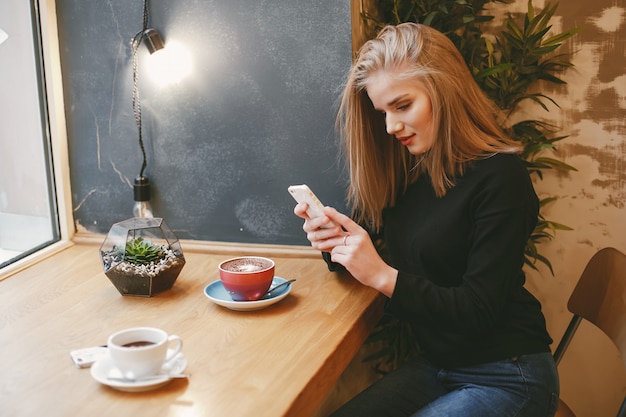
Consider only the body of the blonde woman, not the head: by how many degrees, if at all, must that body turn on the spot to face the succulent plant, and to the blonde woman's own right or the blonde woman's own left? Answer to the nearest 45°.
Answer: approximately 45° to the blonde woman's own right

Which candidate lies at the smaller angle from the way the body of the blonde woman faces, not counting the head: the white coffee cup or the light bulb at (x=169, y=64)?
the white coffee cup

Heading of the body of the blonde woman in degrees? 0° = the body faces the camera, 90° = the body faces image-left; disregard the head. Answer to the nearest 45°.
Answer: approximately 45°

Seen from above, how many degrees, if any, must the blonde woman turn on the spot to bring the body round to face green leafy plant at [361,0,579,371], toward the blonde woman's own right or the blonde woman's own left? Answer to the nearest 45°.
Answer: approximately 135° to the blonde woman's own right

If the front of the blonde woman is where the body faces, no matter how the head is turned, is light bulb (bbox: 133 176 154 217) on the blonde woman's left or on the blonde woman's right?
on the blonde woman's right

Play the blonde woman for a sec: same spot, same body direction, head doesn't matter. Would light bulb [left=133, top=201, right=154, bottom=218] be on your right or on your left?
on your right

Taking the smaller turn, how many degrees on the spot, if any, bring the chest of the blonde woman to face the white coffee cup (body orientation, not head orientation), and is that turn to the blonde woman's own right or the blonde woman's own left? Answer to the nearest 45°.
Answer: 0° — they already face it
